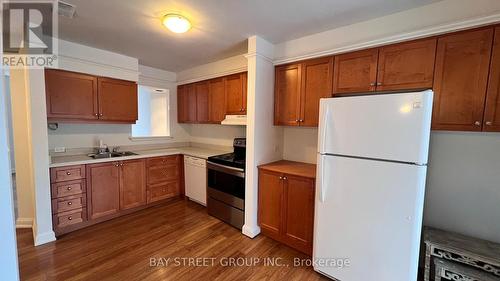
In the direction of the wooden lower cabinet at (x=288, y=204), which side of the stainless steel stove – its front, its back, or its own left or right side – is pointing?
left

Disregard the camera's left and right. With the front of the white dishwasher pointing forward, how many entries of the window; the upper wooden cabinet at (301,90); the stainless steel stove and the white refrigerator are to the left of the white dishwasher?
3

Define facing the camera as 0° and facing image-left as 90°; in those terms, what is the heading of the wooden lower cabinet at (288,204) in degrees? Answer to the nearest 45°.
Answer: approximately 45°

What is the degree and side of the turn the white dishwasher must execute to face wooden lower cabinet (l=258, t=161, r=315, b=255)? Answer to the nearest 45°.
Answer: approximately 90° to its left

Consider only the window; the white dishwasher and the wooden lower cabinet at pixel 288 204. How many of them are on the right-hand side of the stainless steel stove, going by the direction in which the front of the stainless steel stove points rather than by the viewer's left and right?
2

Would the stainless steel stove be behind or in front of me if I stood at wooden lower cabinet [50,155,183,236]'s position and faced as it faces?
in front

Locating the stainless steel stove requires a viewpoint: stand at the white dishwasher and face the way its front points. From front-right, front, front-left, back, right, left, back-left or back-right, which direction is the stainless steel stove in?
left

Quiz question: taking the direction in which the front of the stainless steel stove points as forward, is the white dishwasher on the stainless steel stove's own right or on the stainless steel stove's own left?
on the stainless steel stove's own right
